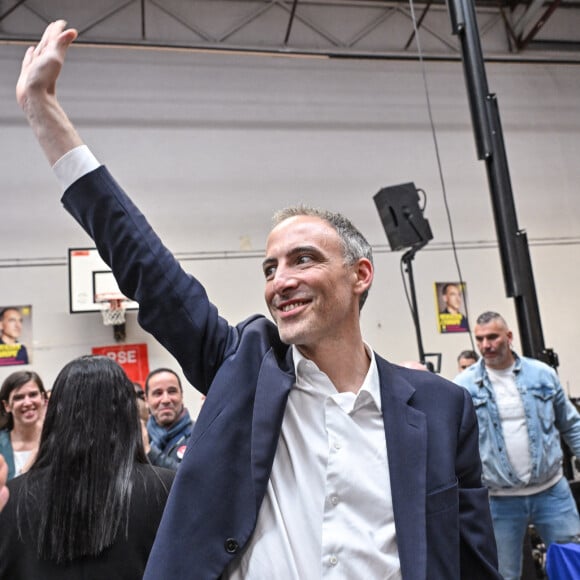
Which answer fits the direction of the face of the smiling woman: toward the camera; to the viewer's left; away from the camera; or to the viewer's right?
toward the camera

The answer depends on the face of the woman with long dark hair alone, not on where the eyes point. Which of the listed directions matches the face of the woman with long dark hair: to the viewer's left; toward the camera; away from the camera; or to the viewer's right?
away from the camera

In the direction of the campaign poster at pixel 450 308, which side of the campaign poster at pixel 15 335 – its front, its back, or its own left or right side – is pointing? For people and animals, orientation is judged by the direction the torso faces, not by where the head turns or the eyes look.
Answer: left

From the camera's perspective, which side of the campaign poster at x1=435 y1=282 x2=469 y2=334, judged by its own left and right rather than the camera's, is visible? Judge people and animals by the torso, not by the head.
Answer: front

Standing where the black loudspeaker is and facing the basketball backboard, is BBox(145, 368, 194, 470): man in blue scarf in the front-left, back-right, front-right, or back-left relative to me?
front-left

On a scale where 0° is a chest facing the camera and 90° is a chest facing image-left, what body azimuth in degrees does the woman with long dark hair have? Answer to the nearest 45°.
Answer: approximately 180°

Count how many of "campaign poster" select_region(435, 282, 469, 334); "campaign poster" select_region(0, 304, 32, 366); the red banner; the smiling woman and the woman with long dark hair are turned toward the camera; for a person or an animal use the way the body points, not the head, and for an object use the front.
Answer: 4

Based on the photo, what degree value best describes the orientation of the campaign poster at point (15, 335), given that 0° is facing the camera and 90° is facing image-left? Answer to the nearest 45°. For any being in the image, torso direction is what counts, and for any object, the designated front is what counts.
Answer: approximately 0°

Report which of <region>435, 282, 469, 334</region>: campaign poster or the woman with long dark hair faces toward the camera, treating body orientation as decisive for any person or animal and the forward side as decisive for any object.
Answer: the campaign poster

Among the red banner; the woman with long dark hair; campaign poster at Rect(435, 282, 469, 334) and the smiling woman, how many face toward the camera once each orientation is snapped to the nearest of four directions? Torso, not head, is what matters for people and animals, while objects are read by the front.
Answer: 3

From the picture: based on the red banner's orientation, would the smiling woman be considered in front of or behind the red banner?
in front

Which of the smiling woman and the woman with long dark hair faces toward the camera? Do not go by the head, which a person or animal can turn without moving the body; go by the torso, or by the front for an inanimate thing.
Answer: the smiling woman

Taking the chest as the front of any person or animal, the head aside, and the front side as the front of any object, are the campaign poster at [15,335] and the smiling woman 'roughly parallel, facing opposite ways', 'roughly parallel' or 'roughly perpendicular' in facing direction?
roughly parallel

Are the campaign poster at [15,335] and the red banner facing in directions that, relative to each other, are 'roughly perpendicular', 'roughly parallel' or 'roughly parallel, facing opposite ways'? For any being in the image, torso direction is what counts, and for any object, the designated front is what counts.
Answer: roughly parallel

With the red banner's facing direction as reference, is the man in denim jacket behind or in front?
in front

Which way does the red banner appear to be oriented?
toward the camera

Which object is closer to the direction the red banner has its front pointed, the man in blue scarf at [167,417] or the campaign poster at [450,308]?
the man in blue scarf
